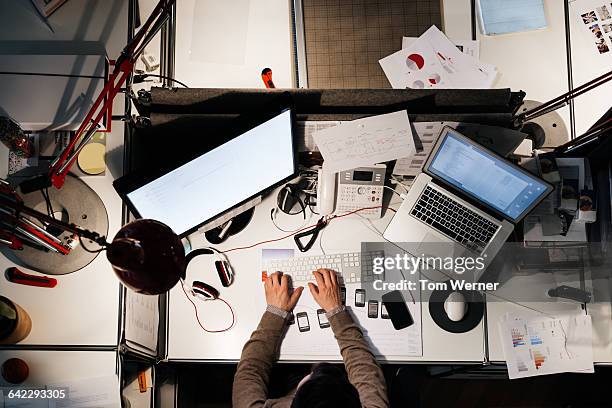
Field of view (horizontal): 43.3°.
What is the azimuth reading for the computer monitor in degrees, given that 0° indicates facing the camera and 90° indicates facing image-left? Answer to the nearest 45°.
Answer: approximately 315°

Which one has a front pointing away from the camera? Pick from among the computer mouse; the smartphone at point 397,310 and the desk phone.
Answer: the computer mouse

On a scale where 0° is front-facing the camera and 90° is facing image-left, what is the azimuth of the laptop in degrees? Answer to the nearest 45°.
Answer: approximately 45°

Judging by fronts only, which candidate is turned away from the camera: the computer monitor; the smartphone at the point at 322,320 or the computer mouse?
the computer mouse
